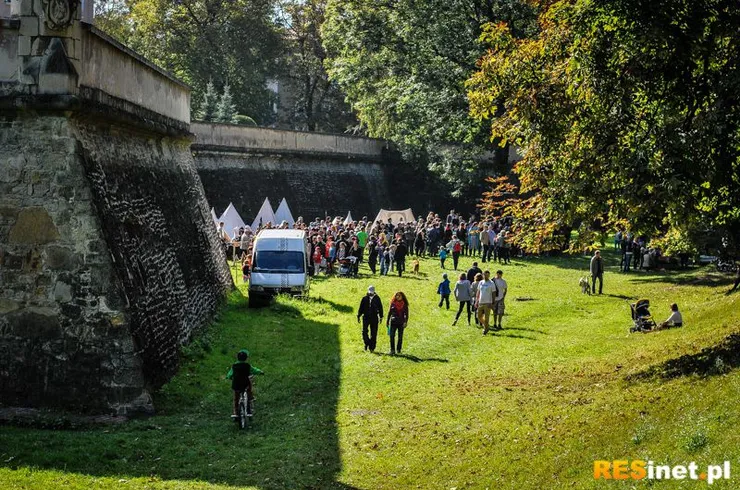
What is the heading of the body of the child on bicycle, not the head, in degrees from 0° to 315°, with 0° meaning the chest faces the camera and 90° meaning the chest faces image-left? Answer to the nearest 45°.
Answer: approximately 180°

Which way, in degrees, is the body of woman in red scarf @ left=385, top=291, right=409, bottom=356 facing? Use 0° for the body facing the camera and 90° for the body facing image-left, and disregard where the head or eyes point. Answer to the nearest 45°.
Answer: approximately 0°

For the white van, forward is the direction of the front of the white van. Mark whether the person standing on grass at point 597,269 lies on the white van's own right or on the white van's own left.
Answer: on the white van's own left

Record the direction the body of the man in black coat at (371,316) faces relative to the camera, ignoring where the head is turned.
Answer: toward the camera

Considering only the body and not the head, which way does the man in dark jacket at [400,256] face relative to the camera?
away from the camera

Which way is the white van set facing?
toward the camera

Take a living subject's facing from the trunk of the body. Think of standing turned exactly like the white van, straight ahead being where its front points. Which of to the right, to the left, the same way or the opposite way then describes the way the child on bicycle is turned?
the opposite way

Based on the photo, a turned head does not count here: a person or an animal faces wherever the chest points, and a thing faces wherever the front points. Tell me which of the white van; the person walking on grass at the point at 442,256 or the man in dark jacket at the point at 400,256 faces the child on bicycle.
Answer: the white van

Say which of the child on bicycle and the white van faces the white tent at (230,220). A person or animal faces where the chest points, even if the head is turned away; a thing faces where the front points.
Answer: the child on bicycle

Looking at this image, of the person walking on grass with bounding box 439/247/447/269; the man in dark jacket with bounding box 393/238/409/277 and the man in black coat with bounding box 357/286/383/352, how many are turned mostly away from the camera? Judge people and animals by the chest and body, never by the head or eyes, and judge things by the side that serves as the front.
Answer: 2

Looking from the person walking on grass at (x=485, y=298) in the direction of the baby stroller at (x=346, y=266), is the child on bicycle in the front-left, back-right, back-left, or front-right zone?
back-left

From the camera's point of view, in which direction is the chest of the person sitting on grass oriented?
to the viewer's left
